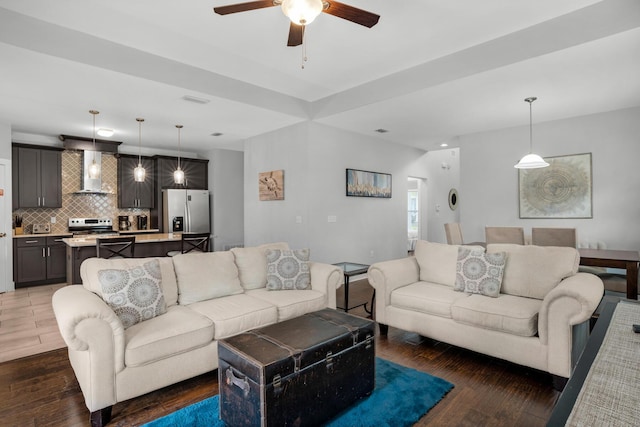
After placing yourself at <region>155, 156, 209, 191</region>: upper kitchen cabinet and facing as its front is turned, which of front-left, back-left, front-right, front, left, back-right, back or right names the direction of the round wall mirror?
left

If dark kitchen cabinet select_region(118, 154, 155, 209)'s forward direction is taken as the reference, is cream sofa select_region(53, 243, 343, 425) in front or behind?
in front

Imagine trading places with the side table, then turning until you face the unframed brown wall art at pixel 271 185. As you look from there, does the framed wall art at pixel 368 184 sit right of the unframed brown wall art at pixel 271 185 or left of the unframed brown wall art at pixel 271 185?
right

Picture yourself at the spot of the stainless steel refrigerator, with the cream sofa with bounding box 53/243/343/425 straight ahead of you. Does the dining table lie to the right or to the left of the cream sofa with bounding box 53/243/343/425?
left

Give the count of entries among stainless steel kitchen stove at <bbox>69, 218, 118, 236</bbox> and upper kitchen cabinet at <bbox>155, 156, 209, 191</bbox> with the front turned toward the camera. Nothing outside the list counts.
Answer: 2

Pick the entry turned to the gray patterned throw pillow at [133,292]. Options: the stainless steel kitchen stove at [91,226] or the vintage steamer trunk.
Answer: the stainless steel kitchen stove

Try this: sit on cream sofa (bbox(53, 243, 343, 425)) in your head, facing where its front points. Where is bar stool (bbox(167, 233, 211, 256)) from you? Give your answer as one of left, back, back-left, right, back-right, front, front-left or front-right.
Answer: back-left

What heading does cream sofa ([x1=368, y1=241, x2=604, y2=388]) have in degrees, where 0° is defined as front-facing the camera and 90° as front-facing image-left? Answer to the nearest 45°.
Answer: approximately 45°

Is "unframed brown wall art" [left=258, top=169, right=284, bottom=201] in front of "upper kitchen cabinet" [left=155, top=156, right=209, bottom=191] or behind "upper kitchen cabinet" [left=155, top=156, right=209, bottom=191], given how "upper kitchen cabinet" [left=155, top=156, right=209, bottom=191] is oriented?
in front

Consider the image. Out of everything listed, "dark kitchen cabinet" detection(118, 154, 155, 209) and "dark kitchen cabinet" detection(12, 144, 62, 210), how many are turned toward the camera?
2

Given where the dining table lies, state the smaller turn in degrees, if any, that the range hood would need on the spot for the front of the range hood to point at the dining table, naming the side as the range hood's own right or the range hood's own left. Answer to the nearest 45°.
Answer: approximately 45° to the range hood's own left

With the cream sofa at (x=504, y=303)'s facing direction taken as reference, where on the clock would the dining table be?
The dining table is roughly at 6 o'clock from the cream sofa.

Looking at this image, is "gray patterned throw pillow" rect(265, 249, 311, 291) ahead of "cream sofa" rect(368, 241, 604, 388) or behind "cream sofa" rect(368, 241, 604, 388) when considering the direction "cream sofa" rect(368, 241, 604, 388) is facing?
ahead

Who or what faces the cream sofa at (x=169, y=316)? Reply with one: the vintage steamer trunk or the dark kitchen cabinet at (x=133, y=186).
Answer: the dark kitchen cabinet

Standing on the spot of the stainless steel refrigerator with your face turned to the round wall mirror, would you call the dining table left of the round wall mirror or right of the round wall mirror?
right
